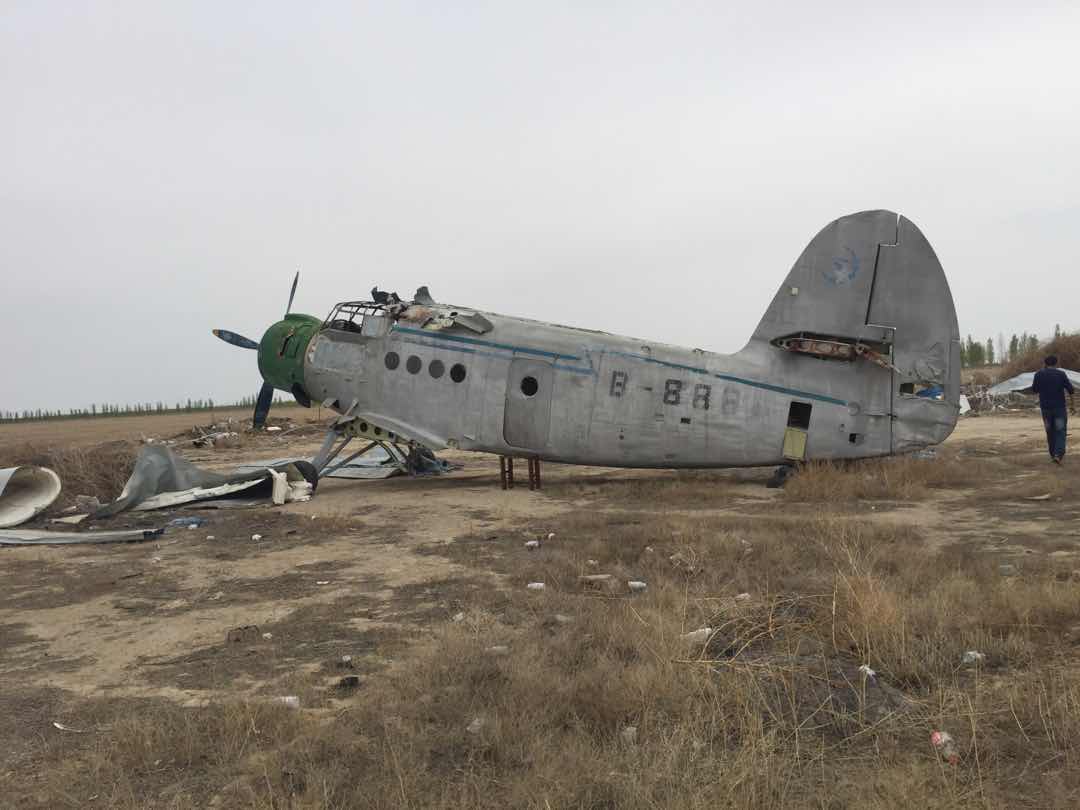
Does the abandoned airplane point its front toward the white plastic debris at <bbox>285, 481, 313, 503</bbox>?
yes

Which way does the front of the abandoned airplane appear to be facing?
to the viewer's left

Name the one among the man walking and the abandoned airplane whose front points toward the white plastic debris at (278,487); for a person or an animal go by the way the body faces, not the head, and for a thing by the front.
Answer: the abandoned airplane

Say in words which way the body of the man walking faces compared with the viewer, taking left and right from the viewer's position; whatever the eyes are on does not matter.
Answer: facing away from the viewer

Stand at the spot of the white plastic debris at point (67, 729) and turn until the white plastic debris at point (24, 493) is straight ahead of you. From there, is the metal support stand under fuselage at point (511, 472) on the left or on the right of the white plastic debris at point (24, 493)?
right

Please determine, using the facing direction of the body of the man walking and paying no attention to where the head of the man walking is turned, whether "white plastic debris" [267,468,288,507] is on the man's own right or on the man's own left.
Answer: on the man's own left

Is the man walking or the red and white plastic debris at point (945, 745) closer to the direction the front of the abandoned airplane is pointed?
the red and white plastic debris

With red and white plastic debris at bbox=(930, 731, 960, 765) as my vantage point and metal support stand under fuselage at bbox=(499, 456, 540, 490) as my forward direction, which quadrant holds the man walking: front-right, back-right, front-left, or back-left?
front-right

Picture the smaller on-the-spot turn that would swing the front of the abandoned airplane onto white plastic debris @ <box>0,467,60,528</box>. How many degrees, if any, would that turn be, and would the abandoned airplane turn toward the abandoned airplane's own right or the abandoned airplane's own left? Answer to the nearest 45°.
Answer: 0° — it already faces it

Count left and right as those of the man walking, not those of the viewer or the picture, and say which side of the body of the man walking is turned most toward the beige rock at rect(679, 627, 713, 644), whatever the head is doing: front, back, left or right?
back

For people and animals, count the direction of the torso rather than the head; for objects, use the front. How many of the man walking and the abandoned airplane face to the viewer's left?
1

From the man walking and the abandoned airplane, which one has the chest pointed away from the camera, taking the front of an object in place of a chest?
the man walking

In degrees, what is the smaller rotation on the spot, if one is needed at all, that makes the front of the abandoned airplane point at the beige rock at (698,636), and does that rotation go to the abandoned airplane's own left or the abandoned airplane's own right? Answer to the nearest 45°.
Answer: approximately 90° to the abandoned airplane's own left
